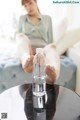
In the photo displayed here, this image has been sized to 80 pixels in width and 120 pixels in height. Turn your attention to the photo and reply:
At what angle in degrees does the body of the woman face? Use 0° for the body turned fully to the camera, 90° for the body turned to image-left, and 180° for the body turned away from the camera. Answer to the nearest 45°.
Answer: approximately 0°

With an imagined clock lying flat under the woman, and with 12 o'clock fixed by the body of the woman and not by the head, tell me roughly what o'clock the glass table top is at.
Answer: The glass table top is roughly at 12 o'clock from the woman.

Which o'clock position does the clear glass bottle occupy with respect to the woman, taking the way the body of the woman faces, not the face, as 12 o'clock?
The clear glass bottle is roughly at 12 o'clock from the woman.
